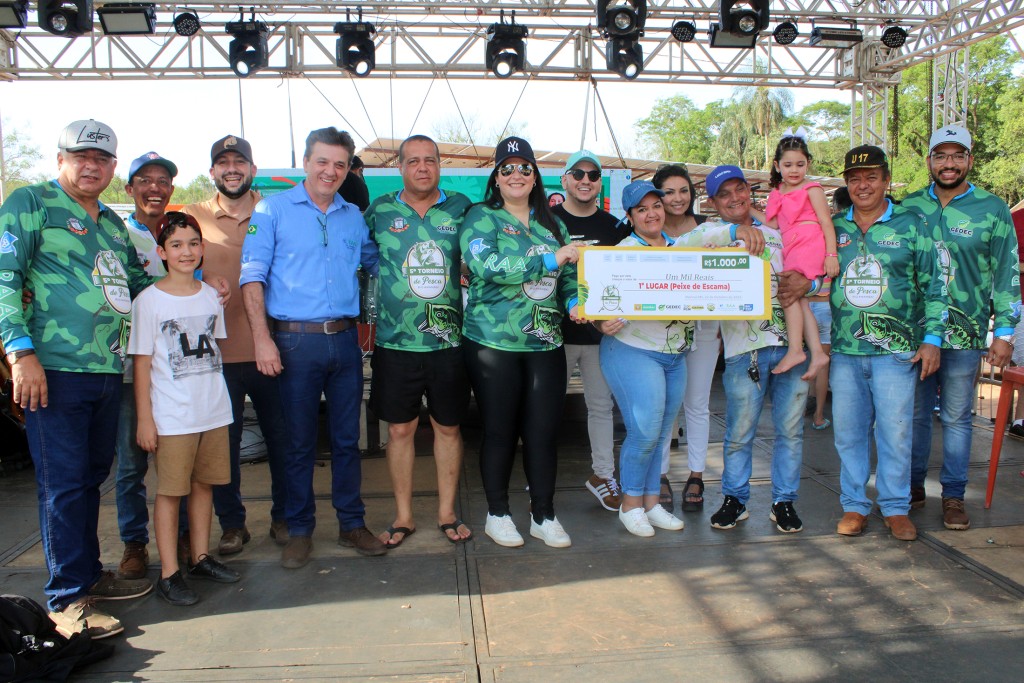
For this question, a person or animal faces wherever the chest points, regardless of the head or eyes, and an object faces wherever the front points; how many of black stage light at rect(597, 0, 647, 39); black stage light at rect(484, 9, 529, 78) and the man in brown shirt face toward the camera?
3

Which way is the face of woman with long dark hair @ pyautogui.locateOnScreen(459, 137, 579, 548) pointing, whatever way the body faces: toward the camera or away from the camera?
toward the camera

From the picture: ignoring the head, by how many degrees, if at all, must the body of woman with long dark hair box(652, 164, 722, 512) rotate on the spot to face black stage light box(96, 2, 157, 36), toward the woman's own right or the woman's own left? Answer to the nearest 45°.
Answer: approximately 135° to the woman's own right

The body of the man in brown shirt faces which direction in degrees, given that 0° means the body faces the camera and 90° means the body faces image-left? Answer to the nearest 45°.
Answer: approximately 0°

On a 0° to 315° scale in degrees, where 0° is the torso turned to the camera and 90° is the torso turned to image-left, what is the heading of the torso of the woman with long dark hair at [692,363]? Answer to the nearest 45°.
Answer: approximately 0°

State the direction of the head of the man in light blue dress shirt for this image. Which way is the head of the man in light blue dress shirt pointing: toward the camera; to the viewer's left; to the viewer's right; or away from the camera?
toward the camera

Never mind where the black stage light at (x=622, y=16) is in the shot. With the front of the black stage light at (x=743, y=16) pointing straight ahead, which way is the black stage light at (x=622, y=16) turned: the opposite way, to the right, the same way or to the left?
the same way

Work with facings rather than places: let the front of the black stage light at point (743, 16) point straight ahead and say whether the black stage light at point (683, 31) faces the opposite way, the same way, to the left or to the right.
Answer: the same way

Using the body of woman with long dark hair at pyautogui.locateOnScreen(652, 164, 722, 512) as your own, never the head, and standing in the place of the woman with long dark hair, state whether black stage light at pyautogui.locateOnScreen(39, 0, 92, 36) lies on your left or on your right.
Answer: on your right

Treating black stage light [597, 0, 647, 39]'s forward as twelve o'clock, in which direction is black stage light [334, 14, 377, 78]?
black stage light [334, 14, 377, 78] is roughly at 3 o'clock from black stage light [597, 0, 647, 39].

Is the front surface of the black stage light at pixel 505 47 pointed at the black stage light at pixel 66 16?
no

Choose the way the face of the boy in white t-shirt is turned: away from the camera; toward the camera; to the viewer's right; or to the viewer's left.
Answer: toward the camera

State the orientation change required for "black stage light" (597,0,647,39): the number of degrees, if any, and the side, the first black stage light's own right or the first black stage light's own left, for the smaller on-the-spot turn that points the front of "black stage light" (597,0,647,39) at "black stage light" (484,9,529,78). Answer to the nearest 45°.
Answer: approximately 90° to the first black stage light's own right

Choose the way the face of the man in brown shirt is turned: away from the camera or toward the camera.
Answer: toward the camera

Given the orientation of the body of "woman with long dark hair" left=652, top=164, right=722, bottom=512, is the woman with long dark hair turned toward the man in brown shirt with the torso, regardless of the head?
no

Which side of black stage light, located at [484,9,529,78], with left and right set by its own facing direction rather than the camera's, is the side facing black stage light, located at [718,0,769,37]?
left

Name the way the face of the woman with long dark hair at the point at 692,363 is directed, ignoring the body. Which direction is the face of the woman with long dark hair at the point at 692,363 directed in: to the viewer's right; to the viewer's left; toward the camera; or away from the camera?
toward the camera
